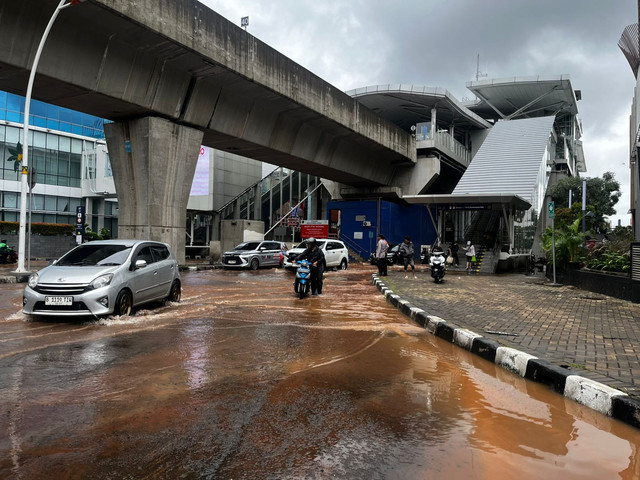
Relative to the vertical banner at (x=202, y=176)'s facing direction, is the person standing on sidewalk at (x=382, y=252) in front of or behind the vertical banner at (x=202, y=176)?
in front

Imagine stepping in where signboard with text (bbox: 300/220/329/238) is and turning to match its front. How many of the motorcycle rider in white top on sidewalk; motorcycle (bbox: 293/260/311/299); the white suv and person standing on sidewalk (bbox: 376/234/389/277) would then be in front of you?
4

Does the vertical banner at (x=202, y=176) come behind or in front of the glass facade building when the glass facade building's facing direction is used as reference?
in front

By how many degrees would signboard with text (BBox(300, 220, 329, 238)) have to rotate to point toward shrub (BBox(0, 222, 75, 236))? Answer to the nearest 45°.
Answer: approximately 90° to its right

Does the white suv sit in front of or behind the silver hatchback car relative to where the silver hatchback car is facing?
behind

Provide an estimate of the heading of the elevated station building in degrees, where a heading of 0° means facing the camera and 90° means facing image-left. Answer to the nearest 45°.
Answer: approximately 0°

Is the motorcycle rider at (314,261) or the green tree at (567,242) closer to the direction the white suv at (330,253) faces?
the motorcycle rider

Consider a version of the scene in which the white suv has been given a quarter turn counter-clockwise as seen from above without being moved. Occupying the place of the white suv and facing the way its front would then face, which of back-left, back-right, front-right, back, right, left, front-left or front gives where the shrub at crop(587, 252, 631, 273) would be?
front

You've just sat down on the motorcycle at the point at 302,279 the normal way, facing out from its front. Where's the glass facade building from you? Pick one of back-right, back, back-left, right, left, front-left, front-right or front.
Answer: back-right

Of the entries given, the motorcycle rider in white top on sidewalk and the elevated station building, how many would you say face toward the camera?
2

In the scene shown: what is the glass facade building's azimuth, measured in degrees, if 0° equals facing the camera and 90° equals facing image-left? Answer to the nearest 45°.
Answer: approximately 315°
